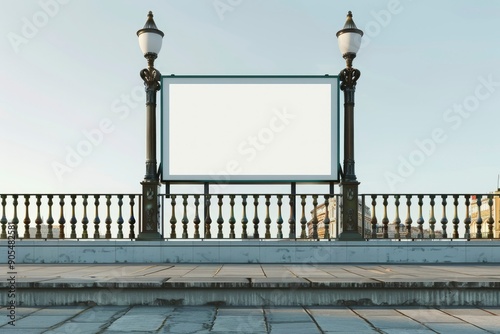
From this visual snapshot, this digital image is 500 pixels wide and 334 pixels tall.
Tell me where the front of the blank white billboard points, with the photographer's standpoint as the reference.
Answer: facing the viewer

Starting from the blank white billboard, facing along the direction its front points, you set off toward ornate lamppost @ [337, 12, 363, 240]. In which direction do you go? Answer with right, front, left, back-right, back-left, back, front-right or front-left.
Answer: left

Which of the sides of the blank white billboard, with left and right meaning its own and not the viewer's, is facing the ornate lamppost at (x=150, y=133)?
right
